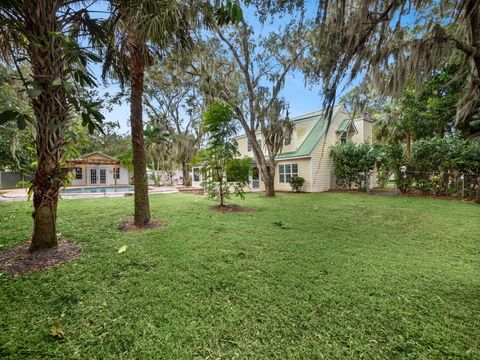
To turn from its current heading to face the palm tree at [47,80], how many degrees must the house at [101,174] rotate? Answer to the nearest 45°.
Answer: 0° — it already faces it

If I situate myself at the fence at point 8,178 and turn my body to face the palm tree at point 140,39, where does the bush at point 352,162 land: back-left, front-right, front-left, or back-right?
front-left

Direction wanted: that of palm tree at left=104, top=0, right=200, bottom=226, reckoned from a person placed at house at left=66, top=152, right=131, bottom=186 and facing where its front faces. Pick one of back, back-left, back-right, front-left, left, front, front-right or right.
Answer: front

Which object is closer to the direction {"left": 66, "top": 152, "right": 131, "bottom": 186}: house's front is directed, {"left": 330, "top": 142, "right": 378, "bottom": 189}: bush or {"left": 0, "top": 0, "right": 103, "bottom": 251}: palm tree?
the palm tree

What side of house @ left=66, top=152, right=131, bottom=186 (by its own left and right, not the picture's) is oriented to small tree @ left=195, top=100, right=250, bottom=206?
front

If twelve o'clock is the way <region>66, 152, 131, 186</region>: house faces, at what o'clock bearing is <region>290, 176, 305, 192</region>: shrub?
The shrub is roughly at 11 o'clock from the house.

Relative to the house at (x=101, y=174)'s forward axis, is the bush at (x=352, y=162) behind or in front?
in front

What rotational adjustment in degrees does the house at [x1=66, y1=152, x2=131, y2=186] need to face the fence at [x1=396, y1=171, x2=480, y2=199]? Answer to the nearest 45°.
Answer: approximately 45° to its left

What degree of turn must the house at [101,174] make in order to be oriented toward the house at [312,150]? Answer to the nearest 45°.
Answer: approximately 45° to its left

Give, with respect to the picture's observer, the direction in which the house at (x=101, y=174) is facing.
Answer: facing the viewer

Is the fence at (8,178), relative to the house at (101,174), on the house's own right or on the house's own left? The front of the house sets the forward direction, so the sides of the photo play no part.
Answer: on the house's own right
